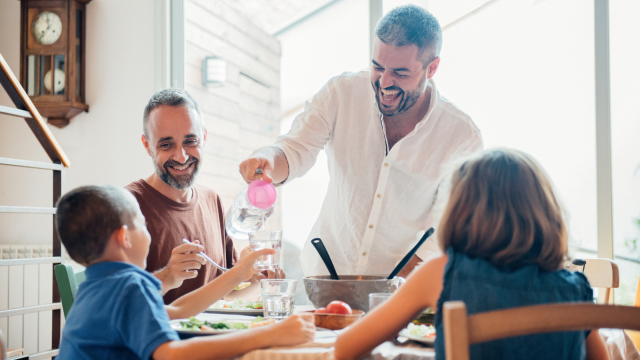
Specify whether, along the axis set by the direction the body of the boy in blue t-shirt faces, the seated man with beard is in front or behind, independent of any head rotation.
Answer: in front

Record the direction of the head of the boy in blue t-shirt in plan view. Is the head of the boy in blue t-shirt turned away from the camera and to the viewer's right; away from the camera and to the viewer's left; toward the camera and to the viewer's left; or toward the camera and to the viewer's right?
away from the camera and to the viewer's right

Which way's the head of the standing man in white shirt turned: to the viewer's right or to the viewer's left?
to the viewer's left

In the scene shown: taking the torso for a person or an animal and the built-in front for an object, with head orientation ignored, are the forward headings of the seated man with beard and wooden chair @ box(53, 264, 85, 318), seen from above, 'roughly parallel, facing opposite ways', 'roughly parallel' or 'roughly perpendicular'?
roughly perpendicular

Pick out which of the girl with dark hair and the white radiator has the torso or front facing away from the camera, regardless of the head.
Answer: the girl with dark hair

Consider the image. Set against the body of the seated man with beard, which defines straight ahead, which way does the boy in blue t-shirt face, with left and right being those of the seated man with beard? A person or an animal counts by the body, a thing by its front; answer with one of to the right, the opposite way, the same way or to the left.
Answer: to the left

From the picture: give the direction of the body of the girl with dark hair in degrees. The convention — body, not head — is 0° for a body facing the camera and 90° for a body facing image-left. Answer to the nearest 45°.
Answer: approximately 180°
